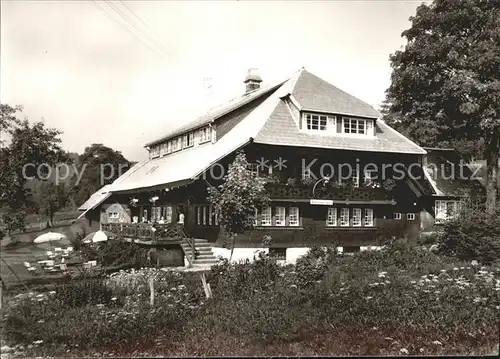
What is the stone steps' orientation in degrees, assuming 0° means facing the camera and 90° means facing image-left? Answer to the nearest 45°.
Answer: approximately 0°

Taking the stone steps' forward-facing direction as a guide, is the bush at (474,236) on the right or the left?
on its left

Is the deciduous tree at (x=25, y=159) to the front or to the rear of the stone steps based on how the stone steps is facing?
to the rear

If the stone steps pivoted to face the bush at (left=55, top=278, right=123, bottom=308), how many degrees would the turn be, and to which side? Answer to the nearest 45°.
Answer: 0° — it already faces it
